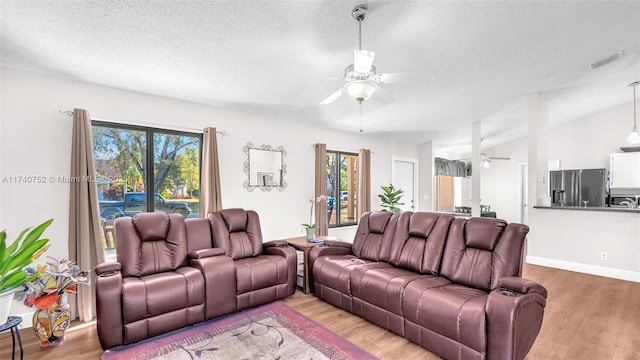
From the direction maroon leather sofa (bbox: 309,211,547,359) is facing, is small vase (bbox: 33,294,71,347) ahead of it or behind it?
ahead

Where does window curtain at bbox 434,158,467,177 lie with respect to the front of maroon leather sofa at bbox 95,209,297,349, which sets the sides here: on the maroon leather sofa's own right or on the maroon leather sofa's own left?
on the maroon leather sofa's own left

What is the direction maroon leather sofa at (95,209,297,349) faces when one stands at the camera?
facing the viewer and to the right of the viewer

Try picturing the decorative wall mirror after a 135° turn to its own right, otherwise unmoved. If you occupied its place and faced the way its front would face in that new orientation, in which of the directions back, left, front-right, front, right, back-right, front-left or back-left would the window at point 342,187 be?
back-right

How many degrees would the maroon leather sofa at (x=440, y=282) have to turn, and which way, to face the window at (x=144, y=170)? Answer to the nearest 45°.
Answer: approximately 45° to its right

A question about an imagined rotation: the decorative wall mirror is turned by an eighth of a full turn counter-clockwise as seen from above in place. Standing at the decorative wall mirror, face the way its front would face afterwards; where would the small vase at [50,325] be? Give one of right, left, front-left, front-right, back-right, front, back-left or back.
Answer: back-right

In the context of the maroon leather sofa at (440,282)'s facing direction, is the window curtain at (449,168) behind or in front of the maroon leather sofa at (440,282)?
behind

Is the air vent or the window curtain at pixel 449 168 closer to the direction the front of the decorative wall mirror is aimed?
the air vent

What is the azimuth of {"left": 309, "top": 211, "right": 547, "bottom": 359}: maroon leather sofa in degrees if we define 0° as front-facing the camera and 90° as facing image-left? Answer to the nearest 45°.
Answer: approximately 45°

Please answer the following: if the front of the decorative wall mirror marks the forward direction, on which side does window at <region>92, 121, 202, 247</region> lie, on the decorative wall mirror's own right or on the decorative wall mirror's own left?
on the decorative wall mirror's own right

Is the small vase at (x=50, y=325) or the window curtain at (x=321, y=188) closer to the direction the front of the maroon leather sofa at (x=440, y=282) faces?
the small vase

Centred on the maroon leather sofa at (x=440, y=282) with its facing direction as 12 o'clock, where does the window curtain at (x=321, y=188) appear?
The window curtain is roughly at 3 o'clock from the maroon leather sofa.

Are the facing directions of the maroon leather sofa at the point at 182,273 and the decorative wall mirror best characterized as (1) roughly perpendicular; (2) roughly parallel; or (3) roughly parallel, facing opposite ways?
roughly parallel

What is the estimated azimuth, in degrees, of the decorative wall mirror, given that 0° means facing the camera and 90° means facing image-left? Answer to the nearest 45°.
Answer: approximately 315°

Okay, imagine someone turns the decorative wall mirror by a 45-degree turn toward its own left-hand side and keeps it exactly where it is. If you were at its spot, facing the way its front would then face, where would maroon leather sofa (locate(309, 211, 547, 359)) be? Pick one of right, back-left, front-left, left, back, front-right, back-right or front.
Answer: front-right

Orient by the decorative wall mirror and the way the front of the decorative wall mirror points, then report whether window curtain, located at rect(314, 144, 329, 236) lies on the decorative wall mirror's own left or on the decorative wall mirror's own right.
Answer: on the decorative wall mirror's own left

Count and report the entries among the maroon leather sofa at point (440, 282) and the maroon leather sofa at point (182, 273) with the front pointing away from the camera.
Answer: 0

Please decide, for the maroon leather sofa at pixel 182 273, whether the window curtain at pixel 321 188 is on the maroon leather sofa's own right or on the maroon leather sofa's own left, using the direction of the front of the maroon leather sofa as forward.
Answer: on the maroon leather sofa's own left
